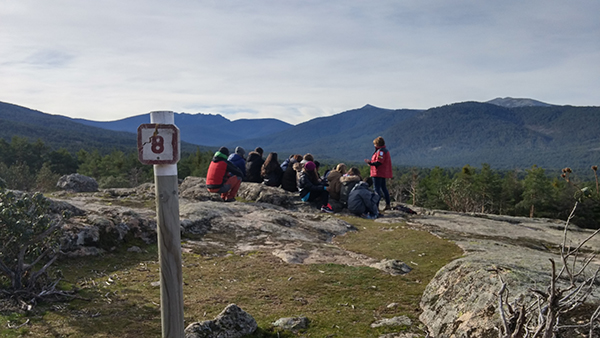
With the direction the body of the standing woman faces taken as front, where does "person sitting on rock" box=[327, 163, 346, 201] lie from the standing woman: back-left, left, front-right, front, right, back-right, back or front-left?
front-right

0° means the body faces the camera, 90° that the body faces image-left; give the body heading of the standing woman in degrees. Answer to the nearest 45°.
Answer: approximately 90°

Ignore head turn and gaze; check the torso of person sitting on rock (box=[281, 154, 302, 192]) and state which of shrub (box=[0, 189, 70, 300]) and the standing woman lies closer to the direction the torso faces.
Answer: the standing woman

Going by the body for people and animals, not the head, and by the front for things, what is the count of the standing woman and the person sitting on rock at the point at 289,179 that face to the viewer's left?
1

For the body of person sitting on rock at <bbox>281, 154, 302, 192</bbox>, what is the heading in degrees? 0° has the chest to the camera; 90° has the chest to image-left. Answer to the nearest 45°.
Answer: approximately 180°

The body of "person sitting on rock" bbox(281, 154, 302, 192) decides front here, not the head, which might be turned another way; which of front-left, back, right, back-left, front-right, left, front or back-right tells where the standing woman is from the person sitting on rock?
front-right

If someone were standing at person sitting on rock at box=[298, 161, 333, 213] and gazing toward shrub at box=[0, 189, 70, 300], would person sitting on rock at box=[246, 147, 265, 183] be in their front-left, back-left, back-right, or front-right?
back-right

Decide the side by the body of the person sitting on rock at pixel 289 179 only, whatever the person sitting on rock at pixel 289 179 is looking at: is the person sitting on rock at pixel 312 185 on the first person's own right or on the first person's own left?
on the first person's own right

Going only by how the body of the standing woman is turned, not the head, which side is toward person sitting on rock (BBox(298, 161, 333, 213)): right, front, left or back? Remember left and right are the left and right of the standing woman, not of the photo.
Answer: front

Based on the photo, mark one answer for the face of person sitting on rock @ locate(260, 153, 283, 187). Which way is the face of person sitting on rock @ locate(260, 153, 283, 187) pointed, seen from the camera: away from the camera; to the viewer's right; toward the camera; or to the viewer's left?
away from the camera
